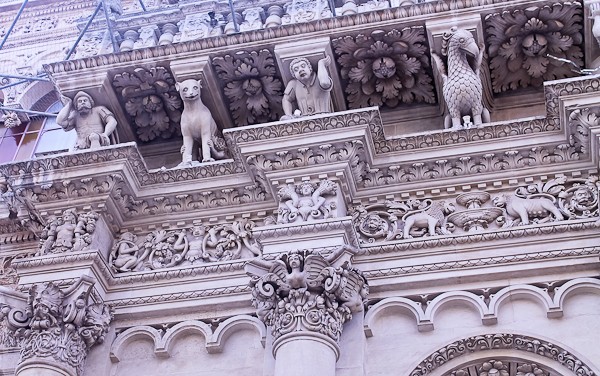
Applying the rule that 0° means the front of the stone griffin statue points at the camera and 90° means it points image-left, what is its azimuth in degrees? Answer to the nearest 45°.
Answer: approximately 0°

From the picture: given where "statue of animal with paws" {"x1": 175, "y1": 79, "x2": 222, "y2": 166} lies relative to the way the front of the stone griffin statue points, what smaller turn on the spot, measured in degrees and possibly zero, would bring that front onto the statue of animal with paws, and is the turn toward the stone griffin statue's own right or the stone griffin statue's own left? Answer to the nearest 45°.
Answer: approximately 90° to the stone griffin statue's own right

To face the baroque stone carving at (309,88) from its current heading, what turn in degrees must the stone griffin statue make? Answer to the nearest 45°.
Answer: approximately 90° to its right
